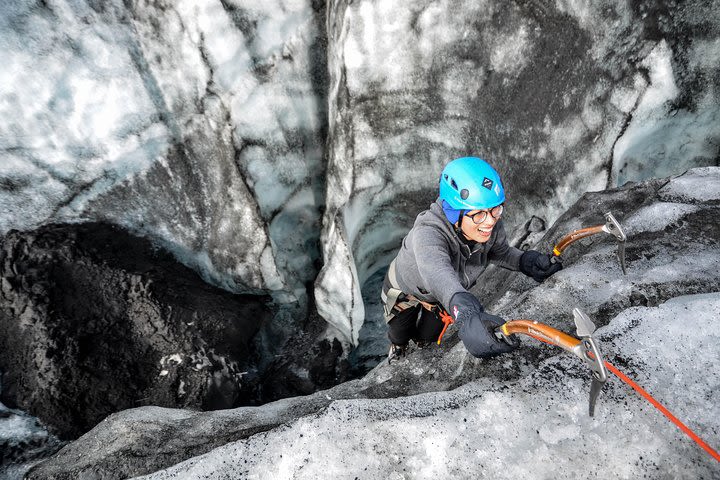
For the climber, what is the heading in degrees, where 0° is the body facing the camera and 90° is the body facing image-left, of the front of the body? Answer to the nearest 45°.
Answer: approximately 315°
